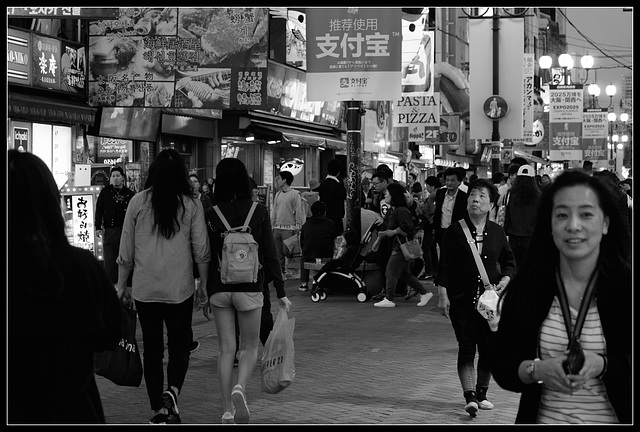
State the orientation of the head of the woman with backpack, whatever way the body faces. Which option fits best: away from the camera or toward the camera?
away from the camera

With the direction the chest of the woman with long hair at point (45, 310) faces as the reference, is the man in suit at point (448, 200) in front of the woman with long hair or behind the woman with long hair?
in front

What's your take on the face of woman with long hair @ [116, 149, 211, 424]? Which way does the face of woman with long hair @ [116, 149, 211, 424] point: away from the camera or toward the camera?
away from the camera

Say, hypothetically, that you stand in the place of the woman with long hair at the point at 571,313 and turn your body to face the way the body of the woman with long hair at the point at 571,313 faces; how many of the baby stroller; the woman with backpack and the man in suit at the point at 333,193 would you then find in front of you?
0

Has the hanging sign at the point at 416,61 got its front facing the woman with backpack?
yes

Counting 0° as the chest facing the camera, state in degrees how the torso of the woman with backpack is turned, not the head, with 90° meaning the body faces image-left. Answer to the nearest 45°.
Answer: approximately 180°

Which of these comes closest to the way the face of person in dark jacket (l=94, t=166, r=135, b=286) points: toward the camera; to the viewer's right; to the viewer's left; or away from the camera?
toward the camera

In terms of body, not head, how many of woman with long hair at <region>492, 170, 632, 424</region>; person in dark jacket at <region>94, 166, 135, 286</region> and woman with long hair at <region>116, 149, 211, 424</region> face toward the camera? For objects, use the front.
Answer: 2

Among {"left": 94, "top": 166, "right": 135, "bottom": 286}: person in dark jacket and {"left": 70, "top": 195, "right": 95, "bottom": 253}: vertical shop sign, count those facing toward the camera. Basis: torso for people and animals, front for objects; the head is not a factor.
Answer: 2

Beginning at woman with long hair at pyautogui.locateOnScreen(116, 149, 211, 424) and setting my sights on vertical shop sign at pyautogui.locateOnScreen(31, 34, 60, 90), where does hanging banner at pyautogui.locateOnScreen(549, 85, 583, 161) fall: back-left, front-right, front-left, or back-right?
front-right

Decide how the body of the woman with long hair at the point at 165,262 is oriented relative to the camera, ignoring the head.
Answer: away from the camera

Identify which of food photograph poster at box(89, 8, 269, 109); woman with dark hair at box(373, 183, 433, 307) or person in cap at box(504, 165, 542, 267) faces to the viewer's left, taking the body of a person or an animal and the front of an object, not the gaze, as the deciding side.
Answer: the woman with dark hair

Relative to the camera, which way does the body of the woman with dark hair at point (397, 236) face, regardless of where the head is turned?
to the viewer's left

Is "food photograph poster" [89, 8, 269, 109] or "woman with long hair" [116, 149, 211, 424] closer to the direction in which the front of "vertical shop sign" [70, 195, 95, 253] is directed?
the woman with long hair

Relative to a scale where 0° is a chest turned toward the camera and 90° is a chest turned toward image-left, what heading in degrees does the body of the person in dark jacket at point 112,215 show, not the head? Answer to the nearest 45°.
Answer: approximately 0°

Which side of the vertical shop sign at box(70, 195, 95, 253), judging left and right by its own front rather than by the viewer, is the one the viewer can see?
front

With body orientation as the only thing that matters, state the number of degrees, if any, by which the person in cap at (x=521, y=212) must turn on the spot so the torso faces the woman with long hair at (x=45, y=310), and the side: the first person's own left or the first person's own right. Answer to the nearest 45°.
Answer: approximately 180°

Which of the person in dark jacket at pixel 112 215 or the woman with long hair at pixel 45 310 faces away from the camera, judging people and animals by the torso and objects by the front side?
the woman with long hair

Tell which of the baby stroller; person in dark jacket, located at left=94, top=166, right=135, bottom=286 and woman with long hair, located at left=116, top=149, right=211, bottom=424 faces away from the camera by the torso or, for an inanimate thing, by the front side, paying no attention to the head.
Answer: the woman with long hair

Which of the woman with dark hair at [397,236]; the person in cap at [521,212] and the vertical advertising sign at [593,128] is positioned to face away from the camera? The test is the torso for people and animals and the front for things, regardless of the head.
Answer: the person in cap

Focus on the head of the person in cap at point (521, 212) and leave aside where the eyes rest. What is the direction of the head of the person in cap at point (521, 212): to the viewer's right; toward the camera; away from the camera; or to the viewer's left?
away from the camera
